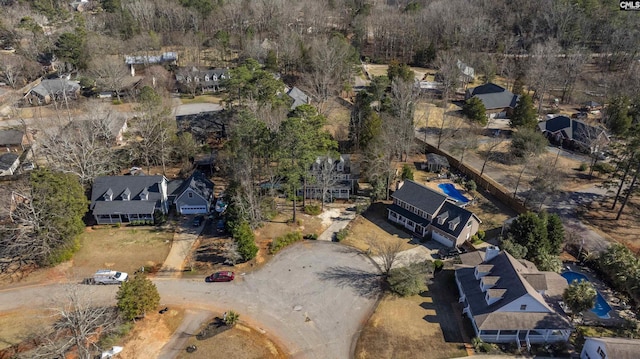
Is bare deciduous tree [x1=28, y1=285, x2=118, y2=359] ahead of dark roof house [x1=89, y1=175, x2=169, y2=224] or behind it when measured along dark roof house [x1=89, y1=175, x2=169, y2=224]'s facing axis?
ahead

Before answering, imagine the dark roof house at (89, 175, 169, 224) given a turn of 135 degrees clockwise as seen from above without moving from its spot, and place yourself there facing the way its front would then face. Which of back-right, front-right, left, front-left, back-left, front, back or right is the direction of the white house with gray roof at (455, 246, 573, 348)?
back

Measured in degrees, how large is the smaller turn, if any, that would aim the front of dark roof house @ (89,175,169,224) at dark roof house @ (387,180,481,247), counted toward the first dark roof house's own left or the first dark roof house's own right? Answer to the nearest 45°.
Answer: approximately 45° to the first dark roof house's own left

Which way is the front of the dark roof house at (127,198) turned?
toward the camera

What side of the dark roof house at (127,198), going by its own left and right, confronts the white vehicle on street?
front

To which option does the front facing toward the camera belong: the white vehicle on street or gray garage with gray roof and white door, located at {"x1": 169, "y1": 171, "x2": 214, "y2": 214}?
the gray garage with gray roof and white door

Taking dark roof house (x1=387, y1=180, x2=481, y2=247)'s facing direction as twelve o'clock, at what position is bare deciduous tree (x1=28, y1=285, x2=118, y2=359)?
The bare deciduous tree is roughly at 12 o'clock from the dark roof house.

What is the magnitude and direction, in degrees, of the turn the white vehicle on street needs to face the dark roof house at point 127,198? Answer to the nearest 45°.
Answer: approximately 90° to its left

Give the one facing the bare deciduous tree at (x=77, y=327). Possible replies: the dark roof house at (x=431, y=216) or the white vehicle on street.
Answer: the dark roof house

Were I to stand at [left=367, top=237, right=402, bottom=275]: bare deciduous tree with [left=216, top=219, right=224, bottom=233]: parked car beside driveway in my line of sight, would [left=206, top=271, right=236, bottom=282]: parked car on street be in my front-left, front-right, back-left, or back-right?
front-left

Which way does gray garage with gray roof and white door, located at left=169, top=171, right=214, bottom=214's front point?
toward the camera

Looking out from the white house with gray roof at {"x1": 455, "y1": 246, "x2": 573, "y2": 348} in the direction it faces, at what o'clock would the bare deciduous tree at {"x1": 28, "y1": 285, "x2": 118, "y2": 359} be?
The bare deciduous tree is roughly at 11 o'clock from the white house with gray roof.

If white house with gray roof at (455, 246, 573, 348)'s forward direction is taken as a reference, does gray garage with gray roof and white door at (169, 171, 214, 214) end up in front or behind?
in front

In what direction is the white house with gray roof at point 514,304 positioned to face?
to the viewer's left

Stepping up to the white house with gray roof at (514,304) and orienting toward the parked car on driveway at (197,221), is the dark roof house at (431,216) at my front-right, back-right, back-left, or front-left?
front-right

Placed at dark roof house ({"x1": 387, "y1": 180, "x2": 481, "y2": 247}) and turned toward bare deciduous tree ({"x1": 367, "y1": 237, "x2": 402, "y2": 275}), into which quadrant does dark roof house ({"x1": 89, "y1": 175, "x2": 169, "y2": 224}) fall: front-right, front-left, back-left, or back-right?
front-right
